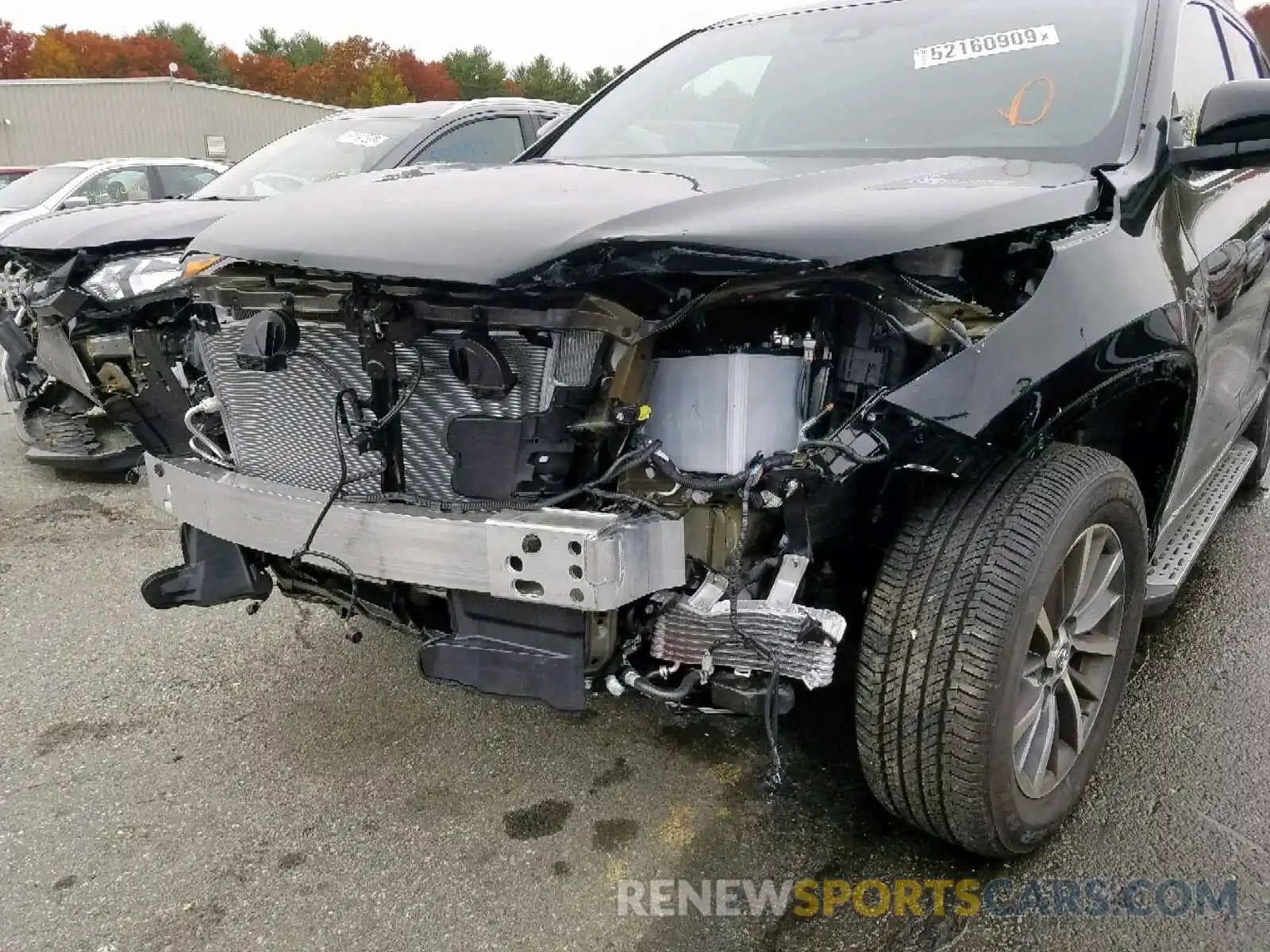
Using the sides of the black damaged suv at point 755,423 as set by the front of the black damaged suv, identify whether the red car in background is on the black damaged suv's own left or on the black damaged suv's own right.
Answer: on the black damaged suv's own right

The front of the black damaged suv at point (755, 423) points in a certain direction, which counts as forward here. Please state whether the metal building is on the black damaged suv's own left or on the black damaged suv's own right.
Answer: on the black damaged suv's own right

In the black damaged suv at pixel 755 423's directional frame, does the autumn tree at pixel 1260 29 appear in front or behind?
behind

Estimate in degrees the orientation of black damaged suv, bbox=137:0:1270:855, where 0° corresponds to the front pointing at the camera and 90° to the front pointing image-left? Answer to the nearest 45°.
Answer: approximately 45°
